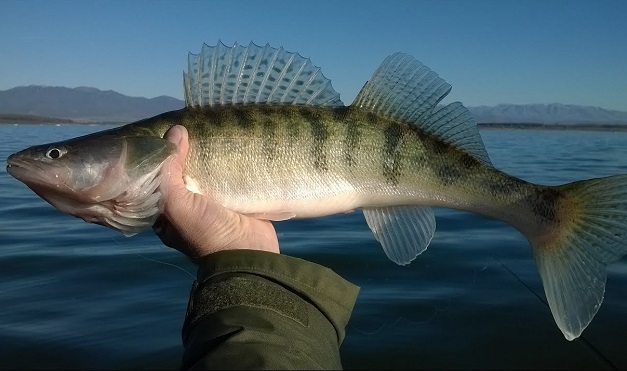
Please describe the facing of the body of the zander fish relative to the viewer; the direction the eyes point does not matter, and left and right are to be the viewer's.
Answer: facing to the left of the viewer
